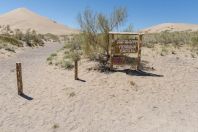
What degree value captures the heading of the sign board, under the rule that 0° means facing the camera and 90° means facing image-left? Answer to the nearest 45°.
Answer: approximately 0°
